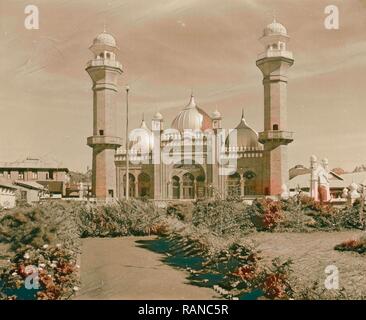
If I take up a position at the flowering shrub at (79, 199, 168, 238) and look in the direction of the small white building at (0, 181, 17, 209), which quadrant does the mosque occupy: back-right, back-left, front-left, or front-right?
front-right

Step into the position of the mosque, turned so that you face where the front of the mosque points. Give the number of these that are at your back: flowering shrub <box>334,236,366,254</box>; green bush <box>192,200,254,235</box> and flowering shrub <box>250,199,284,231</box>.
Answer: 0

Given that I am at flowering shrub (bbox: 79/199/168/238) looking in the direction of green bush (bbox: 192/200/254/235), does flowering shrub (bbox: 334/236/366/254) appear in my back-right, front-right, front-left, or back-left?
front-right

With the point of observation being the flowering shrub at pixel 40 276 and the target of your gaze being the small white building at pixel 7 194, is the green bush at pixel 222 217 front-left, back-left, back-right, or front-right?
front-right

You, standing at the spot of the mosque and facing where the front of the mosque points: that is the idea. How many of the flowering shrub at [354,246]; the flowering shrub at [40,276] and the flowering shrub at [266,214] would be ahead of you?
3

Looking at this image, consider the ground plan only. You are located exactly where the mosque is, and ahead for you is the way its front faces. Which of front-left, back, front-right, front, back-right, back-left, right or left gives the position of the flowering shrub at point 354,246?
front

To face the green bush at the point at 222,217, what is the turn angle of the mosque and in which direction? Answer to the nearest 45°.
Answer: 0° — it already faces it

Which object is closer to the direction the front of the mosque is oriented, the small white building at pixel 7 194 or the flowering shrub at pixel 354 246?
the flowering shrub

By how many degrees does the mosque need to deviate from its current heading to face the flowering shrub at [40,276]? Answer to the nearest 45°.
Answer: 0° — it already faces it

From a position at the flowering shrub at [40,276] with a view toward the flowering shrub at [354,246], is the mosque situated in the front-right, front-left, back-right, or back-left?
front-left

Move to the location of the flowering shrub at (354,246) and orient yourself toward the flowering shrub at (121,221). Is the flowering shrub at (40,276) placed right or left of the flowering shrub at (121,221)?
left

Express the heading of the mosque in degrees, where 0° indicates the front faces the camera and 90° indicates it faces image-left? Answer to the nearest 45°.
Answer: approximately 0°

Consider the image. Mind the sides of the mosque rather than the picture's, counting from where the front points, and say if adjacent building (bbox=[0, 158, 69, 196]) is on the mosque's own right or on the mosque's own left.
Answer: on the mosque's own right

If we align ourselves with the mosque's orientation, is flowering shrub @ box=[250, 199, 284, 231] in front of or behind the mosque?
in front

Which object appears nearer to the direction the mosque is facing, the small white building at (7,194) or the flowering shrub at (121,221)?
the flowering shrub
